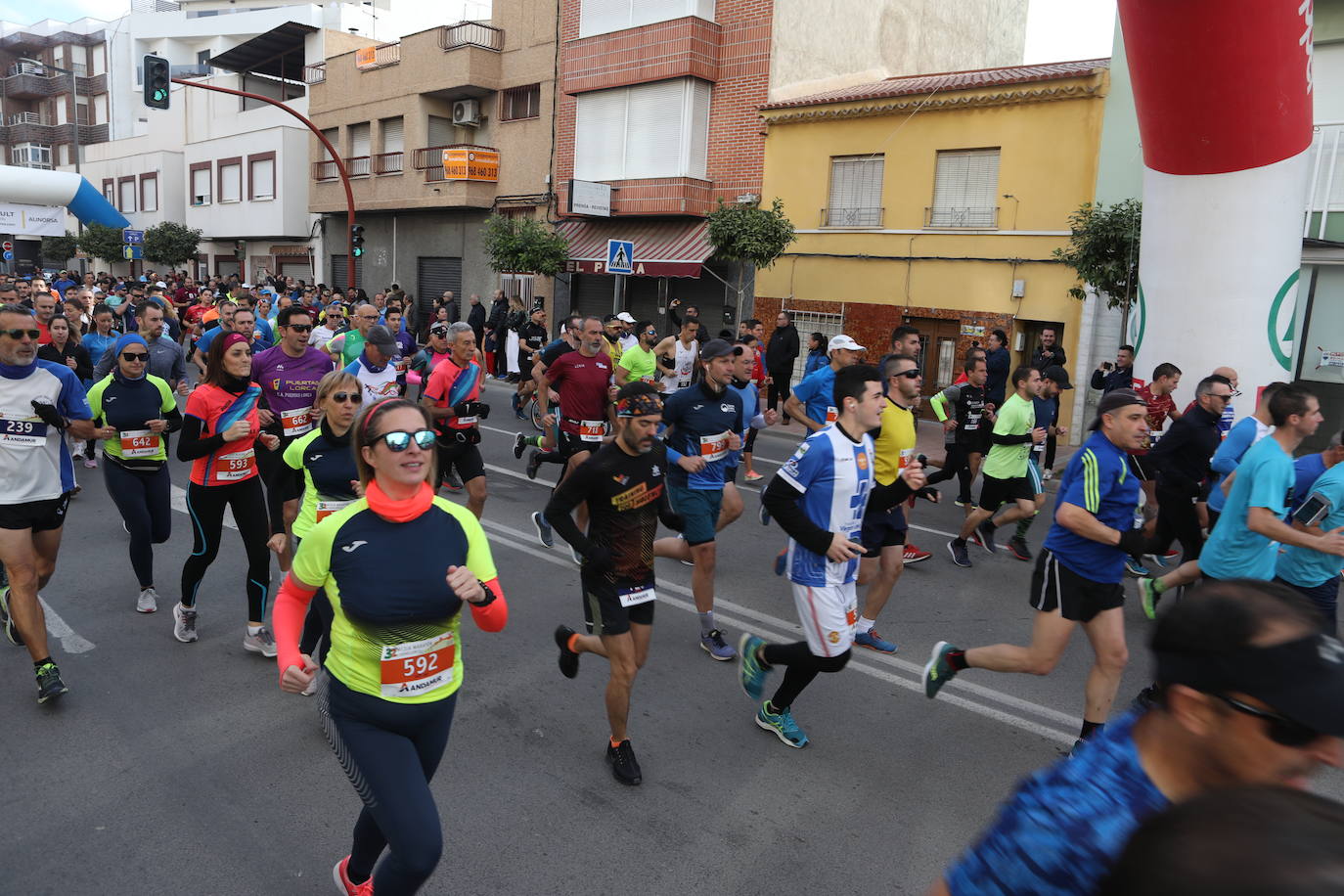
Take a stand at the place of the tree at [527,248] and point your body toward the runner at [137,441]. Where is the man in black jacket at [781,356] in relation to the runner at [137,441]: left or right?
left

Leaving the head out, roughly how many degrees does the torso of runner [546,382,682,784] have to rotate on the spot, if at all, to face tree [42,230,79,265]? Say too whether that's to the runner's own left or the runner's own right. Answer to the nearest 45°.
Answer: approximately 180°

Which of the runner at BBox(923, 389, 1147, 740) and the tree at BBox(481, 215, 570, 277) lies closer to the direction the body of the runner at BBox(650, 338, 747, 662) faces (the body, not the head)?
the runner

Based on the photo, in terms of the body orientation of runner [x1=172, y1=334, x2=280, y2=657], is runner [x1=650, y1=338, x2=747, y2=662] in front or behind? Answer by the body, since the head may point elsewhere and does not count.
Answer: in front

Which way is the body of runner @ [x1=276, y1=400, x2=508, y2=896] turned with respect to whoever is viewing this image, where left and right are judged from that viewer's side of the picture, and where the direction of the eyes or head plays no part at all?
facing the viewer and to the right of the viewer
